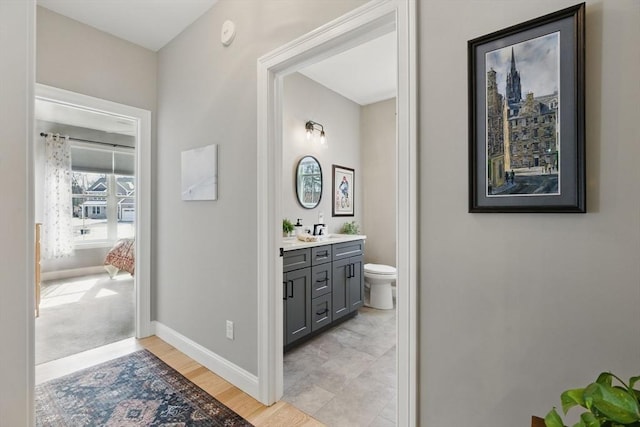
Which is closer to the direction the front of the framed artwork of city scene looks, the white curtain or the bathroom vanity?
the white curtain

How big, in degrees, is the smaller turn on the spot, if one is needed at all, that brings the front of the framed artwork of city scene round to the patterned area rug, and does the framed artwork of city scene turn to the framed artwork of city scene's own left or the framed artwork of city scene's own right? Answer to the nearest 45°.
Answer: approximately 45° to the framed artwork of city scene's own right

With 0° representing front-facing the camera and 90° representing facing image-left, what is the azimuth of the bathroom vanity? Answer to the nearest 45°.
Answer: approximately 315°

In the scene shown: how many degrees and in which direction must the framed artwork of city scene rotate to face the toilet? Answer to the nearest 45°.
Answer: approximately 90° to its right

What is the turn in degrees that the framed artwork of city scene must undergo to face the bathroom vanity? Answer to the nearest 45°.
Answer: approximately 90° to its right

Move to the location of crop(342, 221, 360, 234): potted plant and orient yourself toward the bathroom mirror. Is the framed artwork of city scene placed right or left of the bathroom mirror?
left

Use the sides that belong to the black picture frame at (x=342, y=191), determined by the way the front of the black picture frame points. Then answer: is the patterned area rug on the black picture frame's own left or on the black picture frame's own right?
on the black picture frame's own right

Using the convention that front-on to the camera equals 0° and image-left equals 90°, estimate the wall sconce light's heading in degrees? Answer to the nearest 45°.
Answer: approximately 315°

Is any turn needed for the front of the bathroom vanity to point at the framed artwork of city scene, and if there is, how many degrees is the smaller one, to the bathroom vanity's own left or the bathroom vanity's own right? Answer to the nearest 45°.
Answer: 0° — it already faces it

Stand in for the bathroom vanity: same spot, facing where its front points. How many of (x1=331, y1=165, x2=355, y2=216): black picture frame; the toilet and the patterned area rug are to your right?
1

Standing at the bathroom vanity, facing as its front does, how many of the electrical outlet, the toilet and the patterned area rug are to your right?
2
